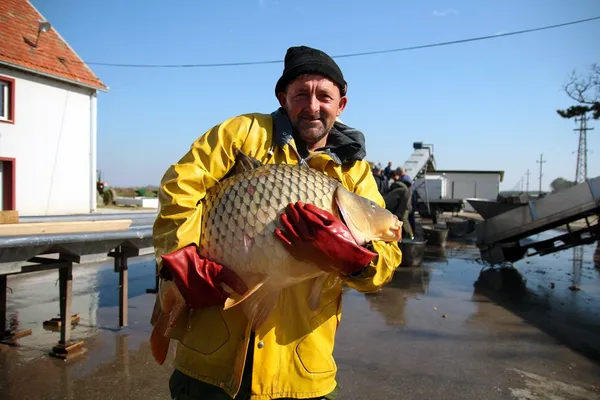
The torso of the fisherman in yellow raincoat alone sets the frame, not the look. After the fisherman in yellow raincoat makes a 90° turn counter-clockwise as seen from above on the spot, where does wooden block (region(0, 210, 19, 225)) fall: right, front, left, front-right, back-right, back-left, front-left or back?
back-left

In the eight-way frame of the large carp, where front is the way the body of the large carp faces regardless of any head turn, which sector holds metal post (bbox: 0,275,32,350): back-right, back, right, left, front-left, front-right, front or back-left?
back-left

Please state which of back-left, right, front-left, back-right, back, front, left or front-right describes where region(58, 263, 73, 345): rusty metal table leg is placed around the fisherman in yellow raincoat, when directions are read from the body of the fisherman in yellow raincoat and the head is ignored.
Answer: back-right

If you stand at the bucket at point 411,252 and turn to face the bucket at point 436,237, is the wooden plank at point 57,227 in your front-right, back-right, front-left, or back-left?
back-left

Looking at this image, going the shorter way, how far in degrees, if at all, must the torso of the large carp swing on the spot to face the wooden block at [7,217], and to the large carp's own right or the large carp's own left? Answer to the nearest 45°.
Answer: approximately 135° to the large carp's own left

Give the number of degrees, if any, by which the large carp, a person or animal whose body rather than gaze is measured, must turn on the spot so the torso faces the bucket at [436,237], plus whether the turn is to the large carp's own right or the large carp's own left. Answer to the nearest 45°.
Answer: approximately 45° to the large carp's own left

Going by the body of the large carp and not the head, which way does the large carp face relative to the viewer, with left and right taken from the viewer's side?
facing to the right of the viewer

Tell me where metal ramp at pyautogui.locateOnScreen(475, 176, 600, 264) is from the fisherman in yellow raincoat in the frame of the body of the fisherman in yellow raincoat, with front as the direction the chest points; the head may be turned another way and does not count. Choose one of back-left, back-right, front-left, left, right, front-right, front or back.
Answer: back-left

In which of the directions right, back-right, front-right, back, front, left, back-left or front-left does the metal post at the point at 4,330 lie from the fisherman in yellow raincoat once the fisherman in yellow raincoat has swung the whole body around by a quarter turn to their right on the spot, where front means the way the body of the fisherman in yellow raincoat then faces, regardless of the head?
front-right

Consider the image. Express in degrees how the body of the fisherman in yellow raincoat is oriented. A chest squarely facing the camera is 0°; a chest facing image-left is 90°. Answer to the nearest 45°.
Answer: approximately 0°
